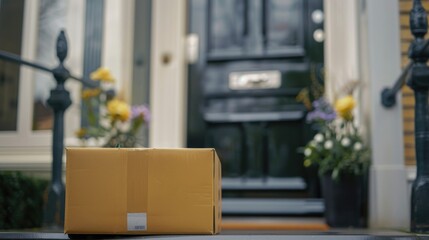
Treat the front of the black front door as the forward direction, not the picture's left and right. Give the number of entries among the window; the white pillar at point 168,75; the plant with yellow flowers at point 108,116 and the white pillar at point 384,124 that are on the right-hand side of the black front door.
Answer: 3

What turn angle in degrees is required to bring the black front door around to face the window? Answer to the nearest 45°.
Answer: approximately 90° to its right

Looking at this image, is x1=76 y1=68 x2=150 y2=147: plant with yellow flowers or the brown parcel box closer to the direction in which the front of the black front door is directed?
the brown parcel box

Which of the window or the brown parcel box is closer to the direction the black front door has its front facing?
the brown parcel box

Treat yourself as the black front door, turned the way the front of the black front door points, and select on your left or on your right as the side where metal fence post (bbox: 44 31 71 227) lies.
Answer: on your right

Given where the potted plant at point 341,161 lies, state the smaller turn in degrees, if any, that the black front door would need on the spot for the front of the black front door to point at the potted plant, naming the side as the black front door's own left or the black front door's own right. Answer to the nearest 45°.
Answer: approximately 45° to the black front door's own left

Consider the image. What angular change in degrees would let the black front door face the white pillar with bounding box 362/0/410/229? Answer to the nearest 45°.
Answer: approximately 45° to its left

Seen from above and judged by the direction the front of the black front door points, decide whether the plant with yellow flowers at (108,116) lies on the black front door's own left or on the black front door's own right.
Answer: on the black front door's own right

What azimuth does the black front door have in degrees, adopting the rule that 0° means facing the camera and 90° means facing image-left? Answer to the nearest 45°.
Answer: approximately 0°

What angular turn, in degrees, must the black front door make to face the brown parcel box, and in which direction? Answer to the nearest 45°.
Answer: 0° — it already faces it

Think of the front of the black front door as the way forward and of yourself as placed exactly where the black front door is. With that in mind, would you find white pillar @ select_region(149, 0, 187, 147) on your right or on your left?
on your right
